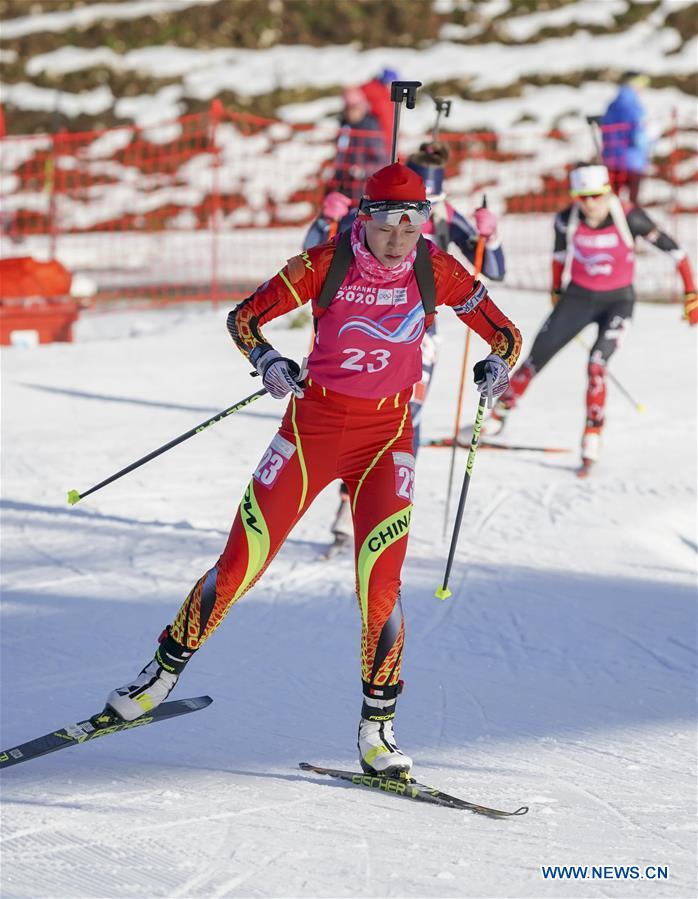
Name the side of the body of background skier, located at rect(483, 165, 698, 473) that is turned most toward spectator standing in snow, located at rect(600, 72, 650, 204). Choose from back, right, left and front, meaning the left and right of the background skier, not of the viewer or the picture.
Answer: back

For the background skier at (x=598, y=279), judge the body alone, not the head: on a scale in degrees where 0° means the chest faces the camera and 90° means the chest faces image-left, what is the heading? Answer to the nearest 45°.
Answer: approximately 0°

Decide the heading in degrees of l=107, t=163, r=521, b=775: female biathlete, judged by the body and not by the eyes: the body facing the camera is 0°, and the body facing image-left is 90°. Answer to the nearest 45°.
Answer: approximately 0°

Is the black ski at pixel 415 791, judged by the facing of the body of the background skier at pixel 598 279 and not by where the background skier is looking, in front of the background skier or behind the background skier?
in front

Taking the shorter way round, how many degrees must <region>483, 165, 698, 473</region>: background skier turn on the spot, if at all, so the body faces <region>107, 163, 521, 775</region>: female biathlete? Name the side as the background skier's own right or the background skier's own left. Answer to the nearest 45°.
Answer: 0° — they already face them

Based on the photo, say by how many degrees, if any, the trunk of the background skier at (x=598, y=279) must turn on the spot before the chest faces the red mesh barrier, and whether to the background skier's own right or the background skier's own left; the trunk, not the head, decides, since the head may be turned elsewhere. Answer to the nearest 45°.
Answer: approximately 135° to the background skier's own right

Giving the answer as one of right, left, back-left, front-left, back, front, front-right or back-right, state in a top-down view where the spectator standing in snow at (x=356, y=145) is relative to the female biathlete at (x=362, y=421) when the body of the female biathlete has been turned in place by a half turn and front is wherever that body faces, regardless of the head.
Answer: front

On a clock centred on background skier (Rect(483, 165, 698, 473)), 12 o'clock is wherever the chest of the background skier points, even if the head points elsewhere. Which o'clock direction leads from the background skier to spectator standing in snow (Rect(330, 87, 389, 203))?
The spectator standing in snow is roughly at 5 o'clock from the background skier.

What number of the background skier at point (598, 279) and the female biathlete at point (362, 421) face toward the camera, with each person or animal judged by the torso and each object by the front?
2
